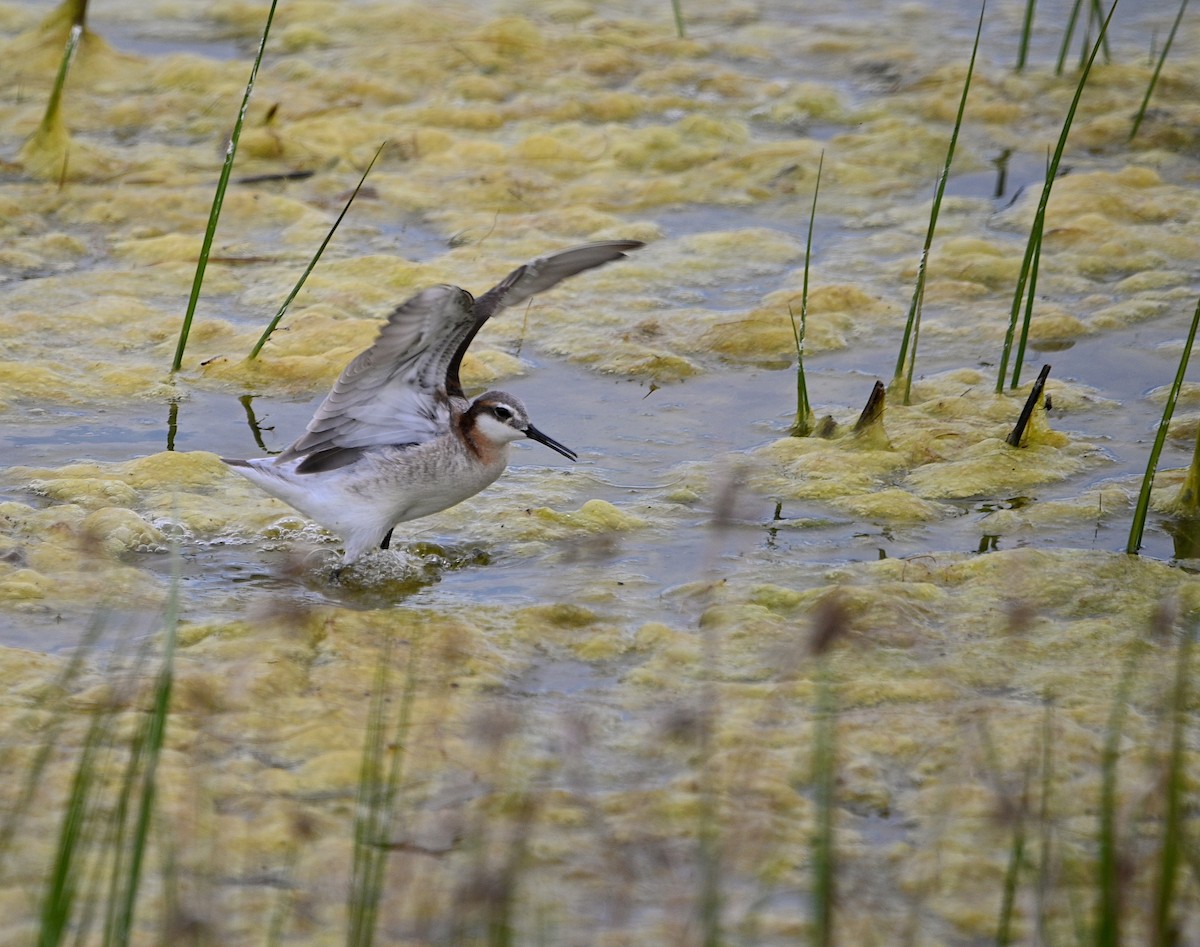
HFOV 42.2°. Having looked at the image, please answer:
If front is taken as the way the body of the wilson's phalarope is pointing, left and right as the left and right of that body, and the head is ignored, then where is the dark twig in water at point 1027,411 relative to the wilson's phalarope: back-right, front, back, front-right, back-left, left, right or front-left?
front

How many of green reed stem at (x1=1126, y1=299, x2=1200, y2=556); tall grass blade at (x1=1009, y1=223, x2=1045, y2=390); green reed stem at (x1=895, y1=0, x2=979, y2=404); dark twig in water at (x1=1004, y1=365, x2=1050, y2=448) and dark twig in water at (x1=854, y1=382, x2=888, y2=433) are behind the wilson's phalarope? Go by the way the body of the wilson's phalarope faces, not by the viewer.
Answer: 0

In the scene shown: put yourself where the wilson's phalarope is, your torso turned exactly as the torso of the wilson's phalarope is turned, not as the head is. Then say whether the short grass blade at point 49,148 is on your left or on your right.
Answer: on your left

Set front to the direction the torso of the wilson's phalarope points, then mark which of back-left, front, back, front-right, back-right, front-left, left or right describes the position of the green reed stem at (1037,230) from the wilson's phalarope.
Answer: front

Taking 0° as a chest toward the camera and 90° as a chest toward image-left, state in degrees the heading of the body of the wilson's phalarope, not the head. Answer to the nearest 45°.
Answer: approximately 270°

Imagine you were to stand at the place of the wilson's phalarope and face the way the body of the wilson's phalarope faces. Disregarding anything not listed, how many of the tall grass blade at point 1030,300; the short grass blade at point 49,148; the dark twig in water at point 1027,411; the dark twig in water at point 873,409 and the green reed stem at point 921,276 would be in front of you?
4

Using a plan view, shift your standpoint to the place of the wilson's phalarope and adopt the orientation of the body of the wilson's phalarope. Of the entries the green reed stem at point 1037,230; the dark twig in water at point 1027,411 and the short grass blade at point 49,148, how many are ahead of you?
2
